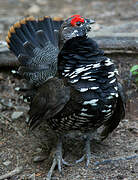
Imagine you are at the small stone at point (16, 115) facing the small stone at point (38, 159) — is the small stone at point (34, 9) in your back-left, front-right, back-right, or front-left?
back-left

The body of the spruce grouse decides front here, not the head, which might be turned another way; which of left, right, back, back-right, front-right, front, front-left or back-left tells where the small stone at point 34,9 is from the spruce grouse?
back-left

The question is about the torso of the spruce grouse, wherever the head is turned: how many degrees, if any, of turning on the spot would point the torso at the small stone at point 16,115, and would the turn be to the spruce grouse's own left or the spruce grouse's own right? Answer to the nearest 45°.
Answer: approximately 180°

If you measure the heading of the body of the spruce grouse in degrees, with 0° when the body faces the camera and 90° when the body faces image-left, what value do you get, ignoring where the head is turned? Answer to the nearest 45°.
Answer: approximately 315°
